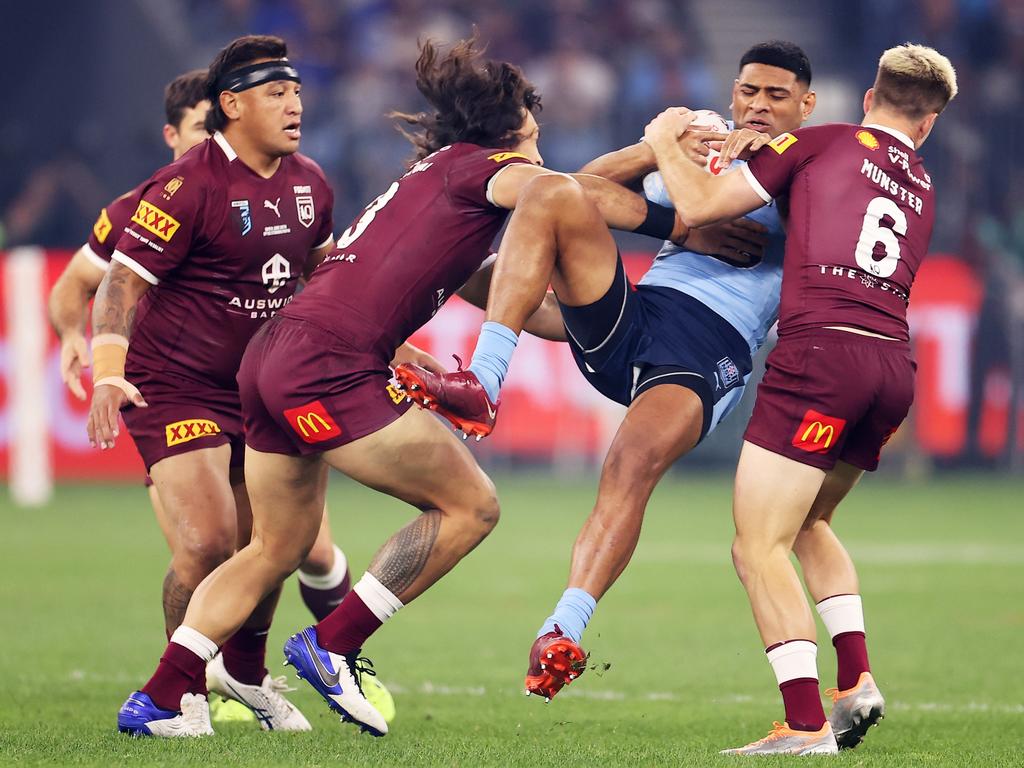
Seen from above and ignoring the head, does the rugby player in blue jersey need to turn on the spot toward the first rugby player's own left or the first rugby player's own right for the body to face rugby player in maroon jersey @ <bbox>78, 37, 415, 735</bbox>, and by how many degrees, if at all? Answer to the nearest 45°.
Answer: approximately 45° to the first rugby player's own right

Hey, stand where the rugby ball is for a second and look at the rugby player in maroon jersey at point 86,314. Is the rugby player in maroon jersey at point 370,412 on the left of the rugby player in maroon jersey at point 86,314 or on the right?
left

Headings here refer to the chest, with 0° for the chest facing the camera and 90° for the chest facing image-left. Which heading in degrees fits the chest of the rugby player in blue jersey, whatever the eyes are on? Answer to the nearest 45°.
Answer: approximately 45°

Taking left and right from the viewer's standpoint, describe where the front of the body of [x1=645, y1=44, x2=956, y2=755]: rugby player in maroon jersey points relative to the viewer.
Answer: facing away from the viewer and to the left of the viewer

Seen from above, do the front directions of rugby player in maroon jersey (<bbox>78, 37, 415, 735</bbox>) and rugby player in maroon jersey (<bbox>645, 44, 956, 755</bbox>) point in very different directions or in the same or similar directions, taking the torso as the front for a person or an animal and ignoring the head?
very different directions

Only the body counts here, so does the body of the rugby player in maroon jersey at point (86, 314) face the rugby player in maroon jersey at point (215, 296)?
yes
